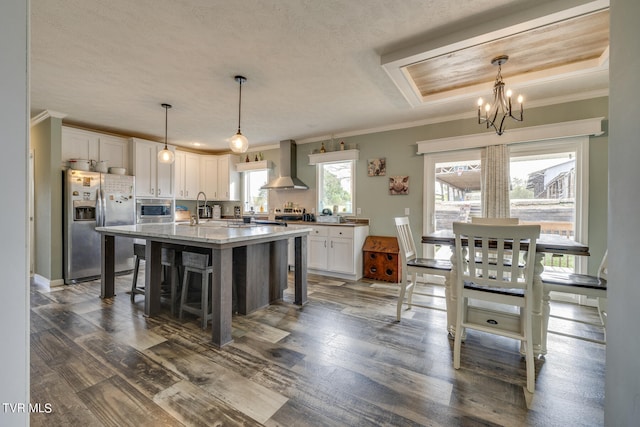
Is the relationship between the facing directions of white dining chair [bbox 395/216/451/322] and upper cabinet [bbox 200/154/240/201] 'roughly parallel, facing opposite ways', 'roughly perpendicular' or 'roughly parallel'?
roughly perpendicular

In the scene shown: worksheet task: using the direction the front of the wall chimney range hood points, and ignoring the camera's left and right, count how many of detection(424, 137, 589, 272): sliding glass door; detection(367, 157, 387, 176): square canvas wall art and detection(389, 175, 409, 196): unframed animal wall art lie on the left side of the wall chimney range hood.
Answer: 3

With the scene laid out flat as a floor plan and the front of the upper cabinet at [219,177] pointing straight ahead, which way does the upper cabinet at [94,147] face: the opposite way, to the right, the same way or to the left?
to the left

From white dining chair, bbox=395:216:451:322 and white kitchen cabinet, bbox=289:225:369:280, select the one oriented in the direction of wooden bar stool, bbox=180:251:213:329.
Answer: the white kitchen cabinet

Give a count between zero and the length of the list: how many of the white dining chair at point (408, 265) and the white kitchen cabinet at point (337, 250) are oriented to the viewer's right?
1

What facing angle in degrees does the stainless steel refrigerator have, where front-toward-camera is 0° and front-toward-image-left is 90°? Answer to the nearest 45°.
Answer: approximately 315°

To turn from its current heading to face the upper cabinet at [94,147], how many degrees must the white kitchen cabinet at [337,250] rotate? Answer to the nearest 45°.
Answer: approximately 45° to its right

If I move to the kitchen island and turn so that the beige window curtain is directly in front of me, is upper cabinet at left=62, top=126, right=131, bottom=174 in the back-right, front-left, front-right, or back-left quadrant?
back-left

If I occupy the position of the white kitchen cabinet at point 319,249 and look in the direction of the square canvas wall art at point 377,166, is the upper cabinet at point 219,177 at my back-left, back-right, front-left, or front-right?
back-left

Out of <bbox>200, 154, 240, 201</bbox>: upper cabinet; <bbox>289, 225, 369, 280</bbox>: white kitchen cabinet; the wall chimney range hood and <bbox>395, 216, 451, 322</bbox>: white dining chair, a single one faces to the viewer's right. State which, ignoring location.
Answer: the white dining chair

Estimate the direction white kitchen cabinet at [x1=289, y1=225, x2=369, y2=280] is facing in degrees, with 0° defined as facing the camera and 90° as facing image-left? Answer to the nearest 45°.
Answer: approximately 45°
